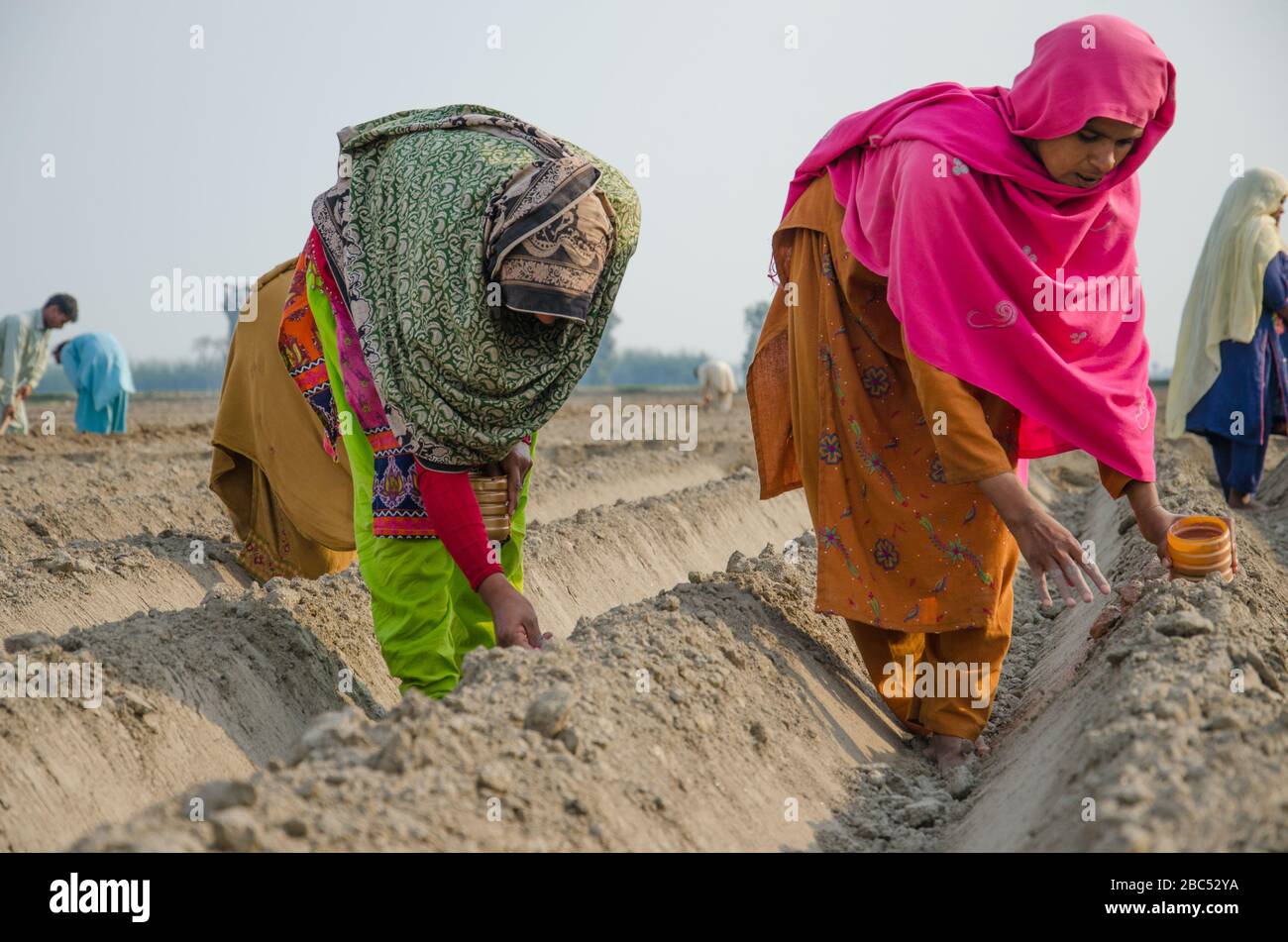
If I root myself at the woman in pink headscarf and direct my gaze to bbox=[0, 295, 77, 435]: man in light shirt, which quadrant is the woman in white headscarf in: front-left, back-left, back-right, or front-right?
front-right

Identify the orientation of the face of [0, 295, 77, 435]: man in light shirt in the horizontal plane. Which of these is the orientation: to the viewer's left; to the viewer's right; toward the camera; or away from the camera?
to the viewer's right

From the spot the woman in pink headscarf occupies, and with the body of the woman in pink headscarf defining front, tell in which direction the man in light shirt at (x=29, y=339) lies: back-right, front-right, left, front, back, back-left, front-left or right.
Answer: back

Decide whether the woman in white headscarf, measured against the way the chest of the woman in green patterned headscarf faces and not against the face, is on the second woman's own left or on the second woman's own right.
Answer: on the second woman's own left

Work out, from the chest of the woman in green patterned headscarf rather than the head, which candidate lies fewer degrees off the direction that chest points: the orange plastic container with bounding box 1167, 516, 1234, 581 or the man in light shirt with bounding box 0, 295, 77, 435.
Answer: the orange plastic container

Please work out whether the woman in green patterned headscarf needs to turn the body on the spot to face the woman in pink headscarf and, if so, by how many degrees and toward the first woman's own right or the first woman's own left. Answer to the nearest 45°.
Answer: approximately 45° to the first woman's own left

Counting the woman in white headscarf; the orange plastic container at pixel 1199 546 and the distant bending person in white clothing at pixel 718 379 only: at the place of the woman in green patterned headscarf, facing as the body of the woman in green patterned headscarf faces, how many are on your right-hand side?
0

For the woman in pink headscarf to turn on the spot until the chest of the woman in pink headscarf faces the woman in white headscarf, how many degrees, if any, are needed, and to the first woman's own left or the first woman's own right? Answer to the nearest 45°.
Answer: approximately 135° to the first woman's own left

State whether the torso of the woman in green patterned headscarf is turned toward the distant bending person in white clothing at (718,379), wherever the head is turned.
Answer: no

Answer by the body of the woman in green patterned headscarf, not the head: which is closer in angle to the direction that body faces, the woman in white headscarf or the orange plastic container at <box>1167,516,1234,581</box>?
the orange plastic container

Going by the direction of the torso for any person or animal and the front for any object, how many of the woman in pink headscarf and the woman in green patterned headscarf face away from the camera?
0
